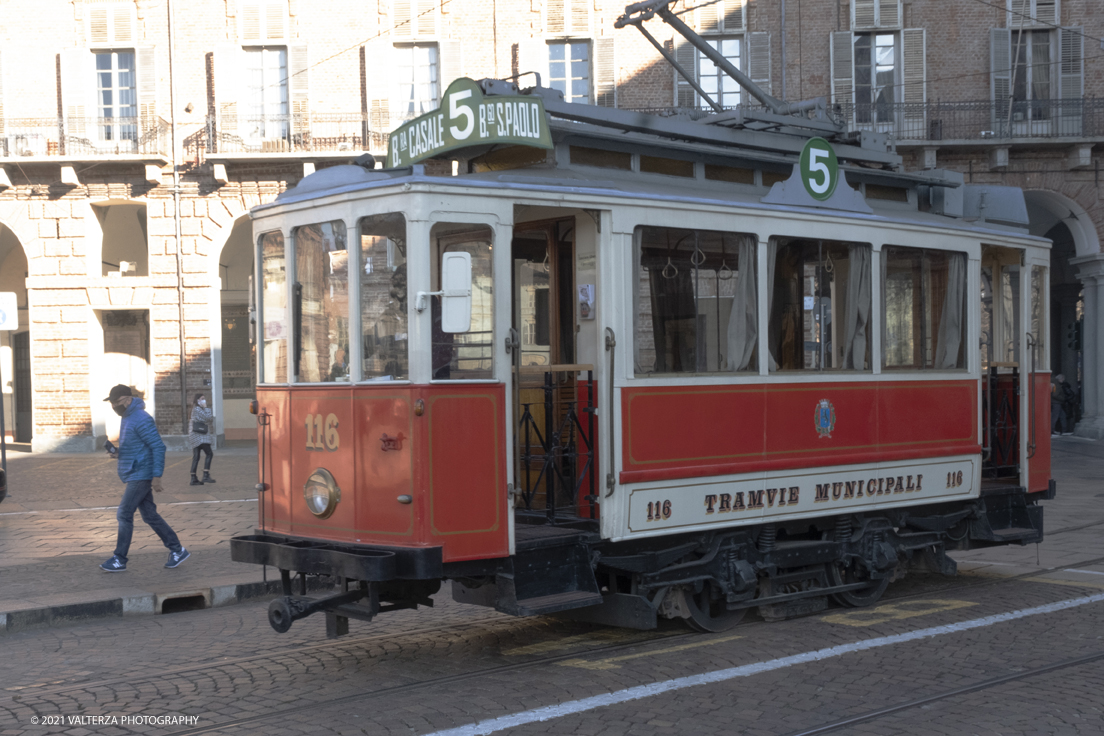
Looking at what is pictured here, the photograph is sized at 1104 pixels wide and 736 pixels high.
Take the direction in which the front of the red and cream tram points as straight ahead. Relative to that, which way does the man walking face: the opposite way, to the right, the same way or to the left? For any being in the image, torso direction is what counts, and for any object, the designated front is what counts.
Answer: the same way

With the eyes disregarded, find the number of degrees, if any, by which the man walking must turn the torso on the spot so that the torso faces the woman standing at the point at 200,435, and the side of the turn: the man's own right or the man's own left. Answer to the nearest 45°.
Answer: approximately 90° to the man's own right

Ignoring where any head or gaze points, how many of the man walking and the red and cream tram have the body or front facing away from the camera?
0

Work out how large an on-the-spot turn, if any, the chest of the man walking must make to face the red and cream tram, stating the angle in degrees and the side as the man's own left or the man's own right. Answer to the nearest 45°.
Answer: approximately 135° to the man's own left

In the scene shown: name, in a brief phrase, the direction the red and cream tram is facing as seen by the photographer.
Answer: facing the viewer and to the left of the viewer

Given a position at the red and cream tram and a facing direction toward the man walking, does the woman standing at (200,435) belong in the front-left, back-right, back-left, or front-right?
front-right

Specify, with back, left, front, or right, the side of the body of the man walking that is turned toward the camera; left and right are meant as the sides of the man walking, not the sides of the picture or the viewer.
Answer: left

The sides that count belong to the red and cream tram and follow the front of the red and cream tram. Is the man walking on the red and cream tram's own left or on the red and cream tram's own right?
on the red and cream tram's own right

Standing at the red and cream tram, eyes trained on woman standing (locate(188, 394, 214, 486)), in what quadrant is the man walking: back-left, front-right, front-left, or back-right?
front-left

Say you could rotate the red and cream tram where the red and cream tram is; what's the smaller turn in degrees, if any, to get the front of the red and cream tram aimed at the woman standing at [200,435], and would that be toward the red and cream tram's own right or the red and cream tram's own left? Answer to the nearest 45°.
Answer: approximately 90° to the red and cream tram's own right
